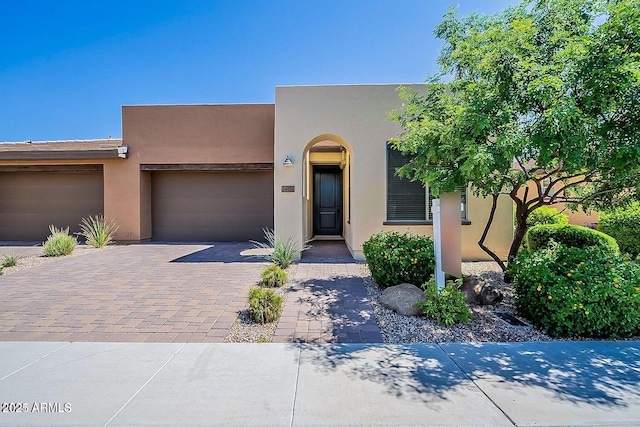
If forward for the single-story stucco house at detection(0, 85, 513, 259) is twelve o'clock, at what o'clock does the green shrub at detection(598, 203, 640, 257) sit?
The green shrub is roughly at 10 o'clock from the single-story stucco house.

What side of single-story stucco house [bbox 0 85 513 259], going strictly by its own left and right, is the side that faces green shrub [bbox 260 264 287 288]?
front

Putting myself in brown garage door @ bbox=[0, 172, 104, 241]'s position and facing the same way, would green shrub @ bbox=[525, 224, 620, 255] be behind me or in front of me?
in front

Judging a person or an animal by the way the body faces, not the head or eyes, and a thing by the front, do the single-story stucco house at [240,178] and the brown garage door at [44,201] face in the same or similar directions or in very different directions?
same or similar directions

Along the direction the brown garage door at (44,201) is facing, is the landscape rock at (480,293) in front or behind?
in front

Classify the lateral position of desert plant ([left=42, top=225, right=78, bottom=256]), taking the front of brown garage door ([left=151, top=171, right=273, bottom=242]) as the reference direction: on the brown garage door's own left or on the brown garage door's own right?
on the brown garage door's own right

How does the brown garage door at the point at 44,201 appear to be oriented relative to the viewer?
toward the camera

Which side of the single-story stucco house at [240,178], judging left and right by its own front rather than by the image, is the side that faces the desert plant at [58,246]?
right

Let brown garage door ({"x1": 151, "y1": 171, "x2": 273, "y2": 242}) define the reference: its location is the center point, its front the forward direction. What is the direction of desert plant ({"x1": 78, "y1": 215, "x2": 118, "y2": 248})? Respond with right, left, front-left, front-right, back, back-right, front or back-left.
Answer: right

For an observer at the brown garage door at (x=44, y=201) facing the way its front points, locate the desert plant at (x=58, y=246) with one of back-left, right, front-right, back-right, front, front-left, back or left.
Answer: front

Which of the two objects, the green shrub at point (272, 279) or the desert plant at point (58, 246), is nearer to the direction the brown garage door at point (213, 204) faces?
the green shrub

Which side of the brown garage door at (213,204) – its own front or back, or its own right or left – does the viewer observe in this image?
front

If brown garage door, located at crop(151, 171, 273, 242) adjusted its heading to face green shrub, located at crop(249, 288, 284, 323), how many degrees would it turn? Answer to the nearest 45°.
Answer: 0° — it already faces it

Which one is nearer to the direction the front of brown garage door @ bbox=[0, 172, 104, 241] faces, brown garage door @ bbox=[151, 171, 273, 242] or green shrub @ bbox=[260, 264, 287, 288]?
the green shrub

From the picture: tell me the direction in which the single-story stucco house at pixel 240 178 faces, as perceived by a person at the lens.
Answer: facing the viewer

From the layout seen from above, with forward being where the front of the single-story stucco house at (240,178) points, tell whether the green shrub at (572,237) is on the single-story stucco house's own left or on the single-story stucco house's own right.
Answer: on the single-story stucco house's own left

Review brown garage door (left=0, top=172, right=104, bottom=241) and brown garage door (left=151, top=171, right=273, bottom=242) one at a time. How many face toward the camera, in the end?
2
